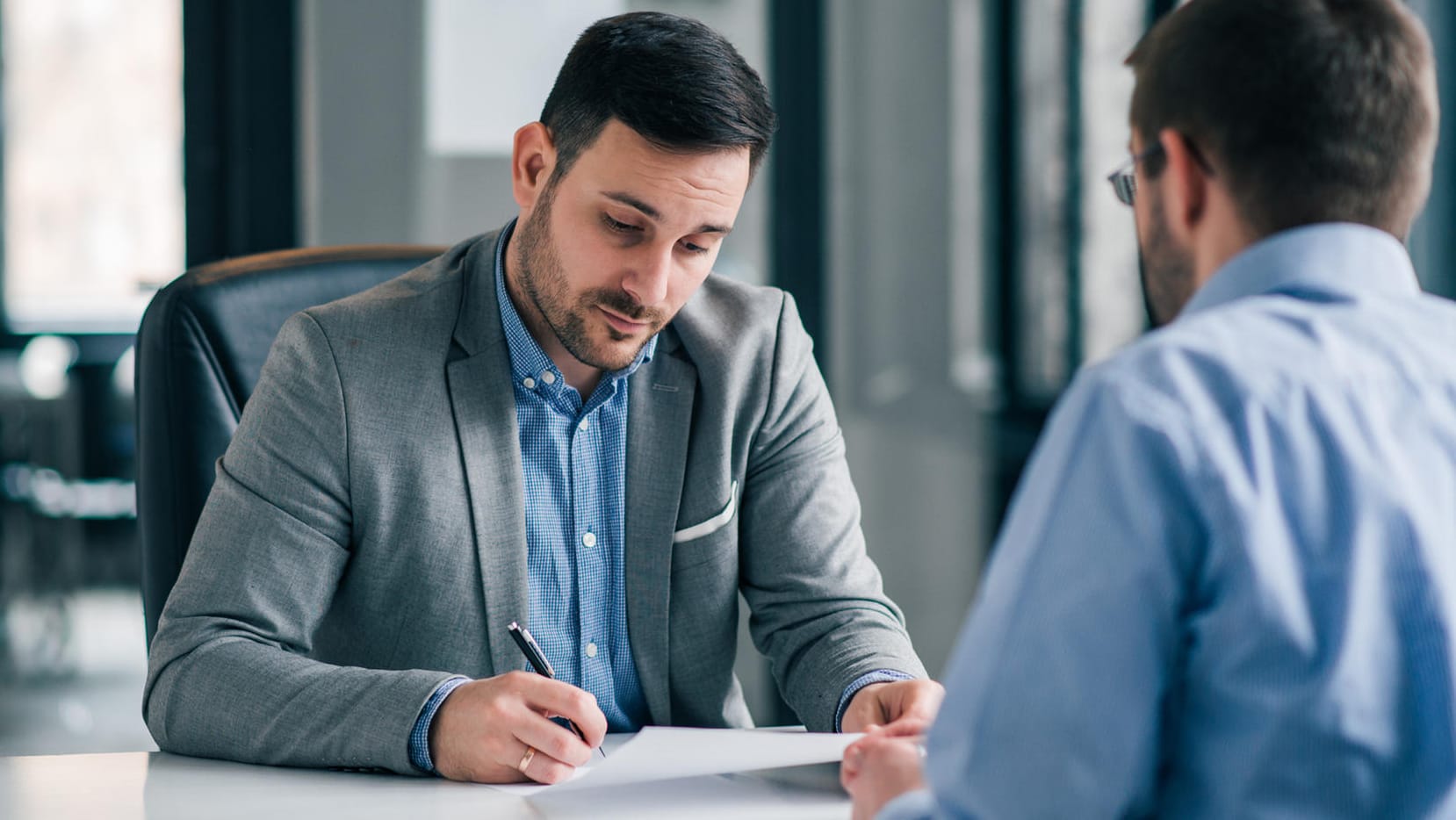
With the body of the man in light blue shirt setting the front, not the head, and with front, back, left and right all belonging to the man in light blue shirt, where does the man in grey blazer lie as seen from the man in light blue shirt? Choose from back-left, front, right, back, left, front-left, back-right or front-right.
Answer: front

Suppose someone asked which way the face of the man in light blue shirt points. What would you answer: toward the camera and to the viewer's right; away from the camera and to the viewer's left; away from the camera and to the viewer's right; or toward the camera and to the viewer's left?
away from the camera and to the viewer's left

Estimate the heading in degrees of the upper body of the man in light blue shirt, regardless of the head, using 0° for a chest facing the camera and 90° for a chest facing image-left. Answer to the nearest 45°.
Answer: approximately 135°

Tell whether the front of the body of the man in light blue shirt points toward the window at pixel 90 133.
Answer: yes

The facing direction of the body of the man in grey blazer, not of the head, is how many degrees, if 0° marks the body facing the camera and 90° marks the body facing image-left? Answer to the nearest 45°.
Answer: approximately 315°

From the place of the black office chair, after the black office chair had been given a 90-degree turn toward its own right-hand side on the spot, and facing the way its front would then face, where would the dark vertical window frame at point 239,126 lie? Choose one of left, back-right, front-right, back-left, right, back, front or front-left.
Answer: back-right

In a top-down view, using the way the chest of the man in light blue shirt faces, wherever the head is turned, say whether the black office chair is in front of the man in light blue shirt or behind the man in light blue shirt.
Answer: in front

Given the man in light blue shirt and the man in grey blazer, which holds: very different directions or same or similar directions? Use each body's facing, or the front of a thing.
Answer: very different directions

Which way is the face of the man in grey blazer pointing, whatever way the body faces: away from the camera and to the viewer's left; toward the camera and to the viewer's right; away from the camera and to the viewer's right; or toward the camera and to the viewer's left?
toward the camera and to the viewer's right

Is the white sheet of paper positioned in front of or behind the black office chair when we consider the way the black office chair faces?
in front
